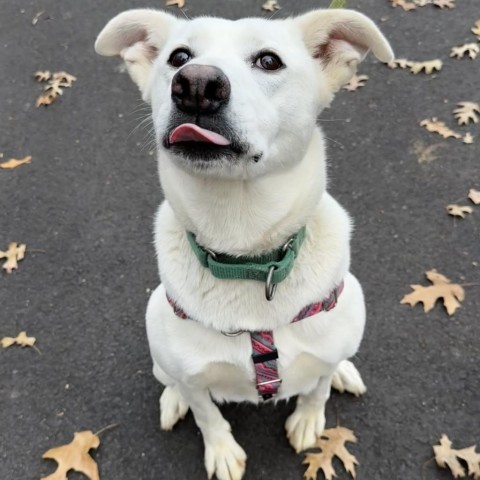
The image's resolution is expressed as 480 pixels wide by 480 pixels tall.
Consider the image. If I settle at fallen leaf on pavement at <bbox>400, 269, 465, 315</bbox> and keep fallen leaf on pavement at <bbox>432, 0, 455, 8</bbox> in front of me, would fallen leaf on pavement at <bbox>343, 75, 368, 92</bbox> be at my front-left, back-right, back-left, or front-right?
front-left

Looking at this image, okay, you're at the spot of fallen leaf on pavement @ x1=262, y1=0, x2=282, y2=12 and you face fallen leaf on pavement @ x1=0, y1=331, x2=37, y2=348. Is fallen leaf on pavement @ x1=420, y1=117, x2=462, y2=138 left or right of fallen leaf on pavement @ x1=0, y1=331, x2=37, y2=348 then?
left

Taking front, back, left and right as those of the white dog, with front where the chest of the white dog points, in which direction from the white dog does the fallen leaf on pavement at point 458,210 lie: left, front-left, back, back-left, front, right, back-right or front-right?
back-left

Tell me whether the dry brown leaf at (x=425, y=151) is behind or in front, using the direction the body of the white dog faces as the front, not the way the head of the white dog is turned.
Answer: behind

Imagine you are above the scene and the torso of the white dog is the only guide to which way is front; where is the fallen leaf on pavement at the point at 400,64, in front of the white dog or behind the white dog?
behind

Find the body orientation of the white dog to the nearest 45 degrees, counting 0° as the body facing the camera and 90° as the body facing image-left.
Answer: approximately 0°

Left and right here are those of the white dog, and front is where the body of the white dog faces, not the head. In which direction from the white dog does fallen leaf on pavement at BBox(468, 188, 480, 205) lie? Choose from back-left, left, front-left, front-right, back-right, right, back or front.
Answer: back-left

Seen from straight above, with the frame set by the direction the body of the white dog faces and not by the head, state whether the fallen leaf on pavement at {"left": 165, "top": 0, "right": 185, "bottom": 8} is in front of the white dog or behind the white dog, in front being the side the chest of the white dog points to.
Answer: behind

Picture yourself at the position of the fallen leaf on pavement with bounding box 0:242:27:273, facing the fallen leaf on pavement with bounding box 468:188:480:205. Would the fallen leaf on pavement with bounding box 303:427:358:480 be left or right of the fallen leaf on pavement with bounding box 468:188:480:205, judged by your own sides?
right

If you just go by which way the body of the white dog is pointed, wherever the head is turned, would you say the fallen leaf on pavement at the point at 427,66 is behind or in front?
behind

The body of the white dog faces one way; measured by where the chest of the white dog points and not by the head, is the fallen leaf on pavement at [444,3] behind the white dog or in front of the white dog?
behind

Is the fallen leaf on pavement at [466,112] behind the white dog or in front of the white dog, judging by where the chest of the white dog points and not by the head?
behind

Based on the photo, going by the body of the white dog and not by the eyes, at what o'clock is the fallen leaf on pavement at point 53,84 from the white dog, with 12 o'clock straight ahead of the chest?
The fallen leaf on pavement is roughly at 5 o'clock from the white dog.
